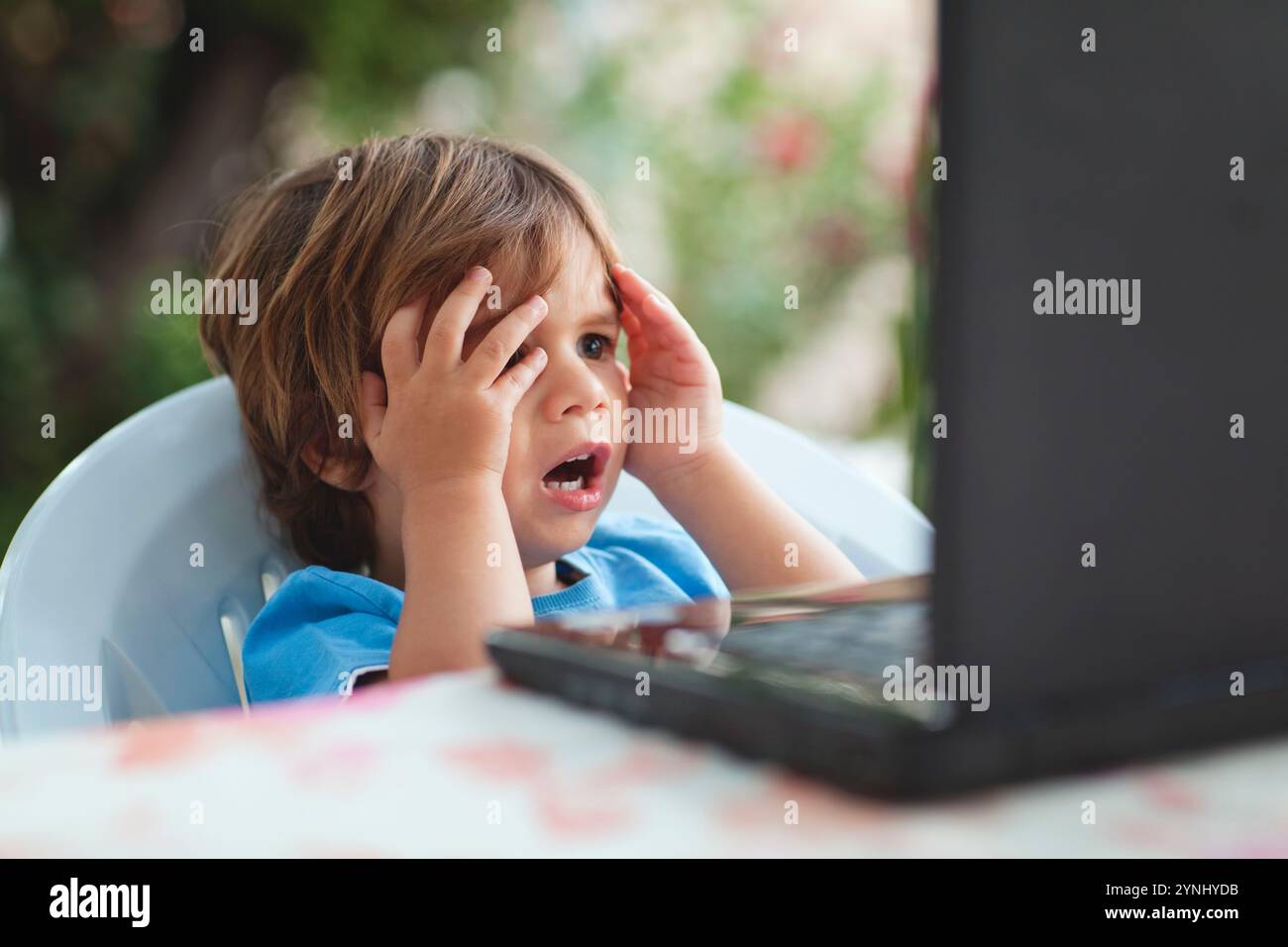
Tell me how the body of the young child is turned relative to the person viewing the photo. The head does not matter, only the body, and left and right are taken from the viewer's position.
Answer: facing the viewer and to the right of the viewer

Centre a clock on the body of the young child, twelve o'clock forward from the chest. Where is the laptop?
The laptop is roughly at 1 o'clock from the young child.

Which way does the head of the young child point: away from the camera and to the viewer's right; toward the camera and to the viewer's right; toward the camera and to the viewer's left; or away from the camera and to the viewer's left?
toward the camera and to the viewer's right

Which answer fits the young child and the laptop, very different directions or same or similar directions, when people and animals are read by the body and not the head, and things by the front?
very different directions
